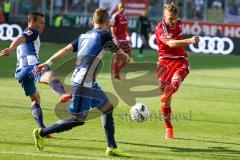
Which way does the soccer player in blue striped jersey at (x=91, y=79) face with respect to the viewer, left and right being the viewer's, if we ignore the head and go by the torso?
facing away from the viewer and to the right of the viewer

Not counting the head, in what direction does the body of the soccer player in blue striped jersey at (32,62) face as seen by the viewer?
to the viewer's right
